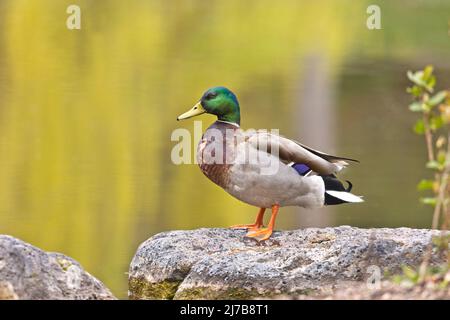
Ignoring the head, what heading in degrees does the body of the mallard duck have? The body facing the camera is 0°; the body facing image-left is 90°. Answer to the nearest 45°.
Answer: approximately 90°

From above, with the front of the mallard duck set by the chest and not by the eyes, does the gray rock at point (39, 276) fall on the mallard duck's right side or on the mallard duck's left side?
on the mallard duck's left side

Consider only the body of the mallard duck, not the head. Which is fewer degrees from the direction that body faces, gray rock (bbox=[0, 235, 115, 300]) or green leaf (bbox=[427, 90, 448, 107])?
the gray rock

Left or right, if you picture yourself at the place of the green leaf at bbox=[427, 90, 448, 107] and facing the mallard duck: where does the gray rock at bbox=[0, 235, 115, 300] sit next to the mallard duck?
left
